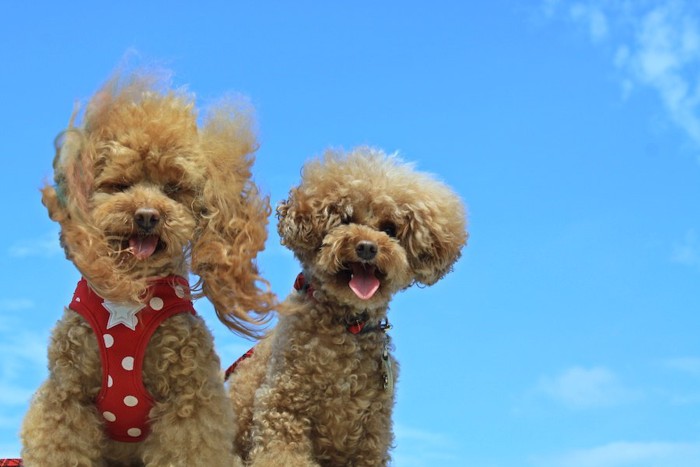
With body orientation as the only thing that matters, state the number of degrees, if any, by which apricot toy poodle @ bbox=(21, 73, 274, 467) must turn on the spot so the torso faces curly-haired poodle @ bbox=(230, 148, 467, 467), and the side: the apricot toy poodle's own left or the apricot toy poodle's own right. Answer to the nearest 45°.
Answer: approximately 90° to the apricot toy poodle's own left

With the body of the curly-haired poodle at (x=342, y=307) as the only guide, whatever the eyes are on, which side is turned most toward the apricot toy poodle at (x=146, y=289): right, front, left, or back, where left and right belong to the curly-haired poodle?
right

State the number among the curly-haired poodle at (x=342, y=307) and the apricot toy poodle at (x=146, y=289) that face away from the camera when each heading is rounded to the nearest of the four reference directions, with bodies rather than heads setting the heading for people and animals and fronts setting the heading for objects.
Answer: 0

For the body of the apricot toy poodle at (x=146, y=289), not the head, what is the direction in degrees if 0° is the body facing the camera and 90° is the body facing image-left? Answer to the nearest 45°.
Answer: approximately 0°

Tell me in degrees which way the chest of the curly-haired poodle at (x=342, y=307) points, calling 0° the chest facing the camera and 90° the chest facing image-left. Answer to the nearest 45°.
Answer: approximately 315°
